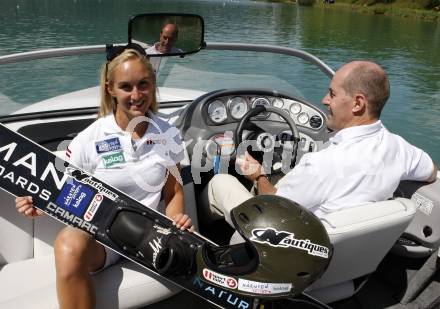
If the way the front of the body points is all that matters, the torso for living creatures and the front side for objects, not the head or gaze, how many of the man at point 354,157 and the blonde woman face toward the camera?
1

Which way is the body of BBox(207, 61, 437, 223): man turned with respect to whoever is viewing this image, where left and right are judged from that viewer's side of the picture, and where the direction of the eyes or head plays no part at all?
facing away from the viewer and to the left of the viewer

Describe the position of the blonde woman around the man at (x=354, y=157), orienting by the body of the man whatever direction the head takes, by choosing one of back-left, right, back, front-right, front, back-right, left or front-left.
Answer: front-left

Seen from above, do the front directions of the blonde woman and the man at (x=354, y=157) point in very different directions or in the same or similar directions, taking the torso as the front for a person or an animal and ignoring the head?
very different directions

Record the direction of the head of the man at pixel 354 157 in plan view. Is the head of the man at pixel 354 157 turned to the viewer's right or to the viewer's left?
to the viewer's left

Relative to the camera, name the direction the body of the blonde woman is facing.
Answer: toward the camera

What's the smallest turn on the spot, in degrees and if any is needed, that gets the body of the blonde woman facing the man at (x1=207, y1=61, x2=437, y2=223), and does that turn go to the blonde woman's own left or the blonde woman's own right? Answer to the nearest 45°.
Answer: approximately 45° to the blonde woman's own left
